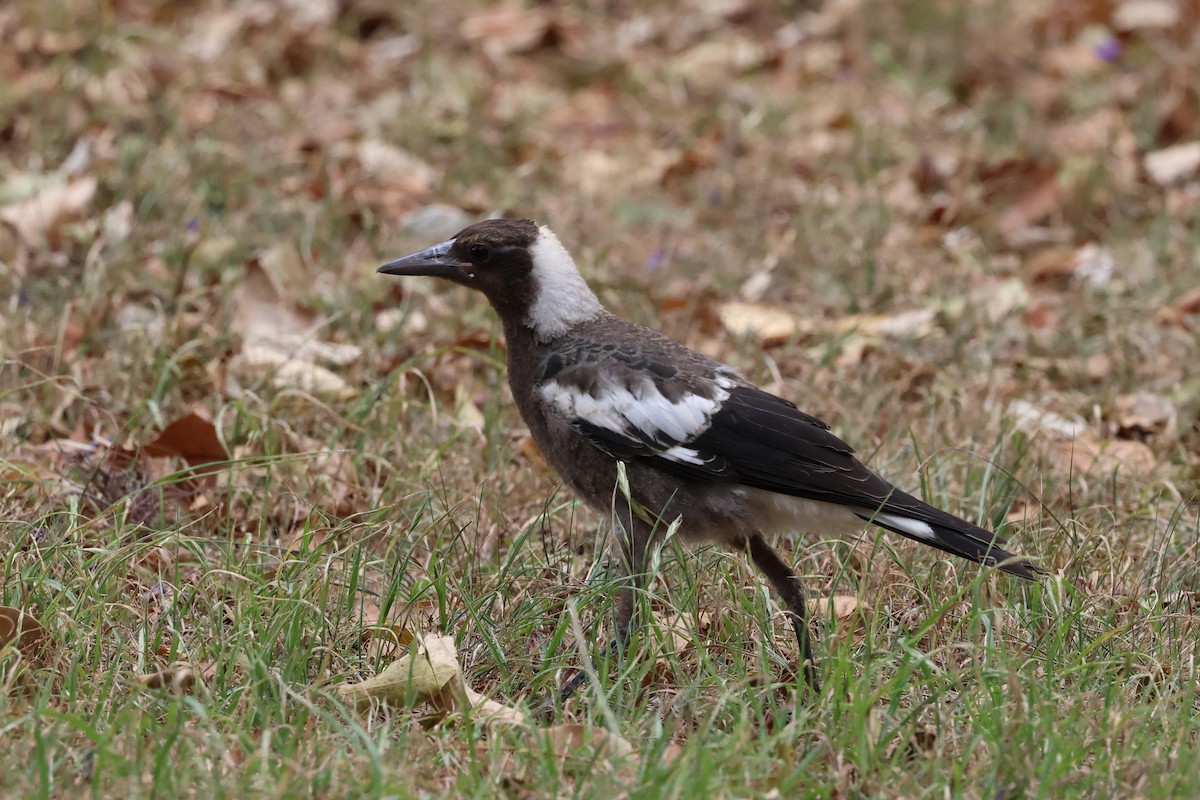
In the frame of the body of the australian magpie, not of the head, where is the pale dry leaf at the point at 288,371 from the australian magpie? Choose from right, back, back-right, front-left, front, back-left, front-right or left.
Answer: front-right

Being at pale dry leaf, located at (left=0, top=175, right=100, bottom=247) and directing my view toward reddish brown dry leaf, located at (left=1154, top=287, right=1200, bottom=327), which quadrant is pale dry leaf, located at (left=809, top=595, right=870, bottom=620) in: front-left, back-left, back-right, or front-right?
front-right

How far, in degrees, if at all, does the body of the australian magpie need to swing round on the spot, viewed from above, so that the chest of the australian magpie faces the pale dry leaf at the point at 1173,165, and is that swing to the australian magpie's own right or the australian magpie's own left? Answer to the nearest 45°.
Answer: approximately 135° to the australian magpie's own right

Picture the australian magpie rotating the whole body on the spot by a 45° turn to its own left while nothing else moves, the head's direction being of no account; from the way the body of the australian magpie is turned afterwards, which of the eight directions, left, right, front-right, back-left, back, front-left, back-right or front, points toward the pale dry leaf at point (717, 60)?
back-right

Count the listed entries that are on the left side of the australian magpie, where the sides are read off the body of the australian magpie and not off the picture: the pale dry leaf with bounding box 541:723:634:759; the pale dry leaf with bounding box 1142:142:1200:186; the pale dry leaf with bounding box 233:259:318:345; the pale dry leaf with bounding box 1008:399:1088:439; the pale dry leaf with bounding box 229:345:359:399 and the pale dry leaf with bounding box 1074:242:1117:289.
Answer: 1

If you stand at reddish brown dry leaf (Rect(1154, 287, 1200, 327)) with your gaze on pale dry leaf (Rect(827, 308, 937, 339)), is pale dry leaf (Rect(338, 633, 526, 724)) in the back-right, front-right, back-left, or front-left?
front-left

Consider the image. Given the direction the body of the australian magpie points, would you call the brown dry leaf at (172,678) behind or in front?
in front

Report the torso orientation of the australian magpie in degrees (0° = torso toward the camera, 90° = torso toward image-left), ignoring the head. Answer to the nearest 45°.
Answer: approximately 90°

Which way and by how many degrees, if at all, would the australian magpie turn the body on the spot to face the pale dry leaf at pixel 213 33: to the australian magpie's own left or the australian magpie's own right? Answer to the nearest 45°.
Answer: approximately 45° to the australian magpie's own right

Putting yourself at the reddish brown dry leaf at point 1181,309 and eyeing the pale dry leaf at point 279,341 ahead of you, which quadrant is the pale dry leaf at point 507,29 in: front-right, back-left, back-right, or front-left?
front-right

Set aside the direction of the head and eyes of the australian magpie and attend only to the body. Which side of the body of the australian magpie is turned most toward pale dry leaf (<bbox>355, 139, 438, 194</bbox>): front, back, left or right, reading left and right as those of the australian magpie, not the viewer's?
right

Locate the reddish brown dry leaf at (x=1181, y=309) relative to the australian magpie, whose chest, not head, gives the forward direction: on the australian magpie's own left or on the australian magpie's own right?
on the australian magpie's own right

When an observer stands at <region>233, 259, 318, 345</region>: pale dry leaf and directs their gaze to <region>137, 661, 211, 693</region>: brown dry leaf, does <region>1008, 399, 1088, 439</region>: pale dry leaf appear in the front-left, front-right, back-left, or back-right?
front-left

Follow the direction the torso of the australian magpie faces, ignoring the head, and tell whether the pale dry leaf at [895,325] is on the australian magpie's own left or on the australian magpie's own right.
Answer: on the australian magpie's own right

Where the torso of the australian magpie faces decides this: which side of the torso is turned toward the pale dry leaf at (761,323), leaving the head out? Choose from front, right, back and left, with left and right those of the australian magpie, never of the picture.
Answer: right

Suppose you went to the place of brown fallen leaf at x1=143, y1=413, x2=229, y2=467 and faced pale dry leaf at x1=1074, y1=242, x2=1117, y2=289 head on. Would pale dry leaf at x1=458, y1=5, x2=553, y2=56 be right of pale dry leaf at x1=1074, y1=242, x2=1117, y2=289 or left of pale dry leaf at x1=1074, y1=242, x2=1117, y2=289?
left
